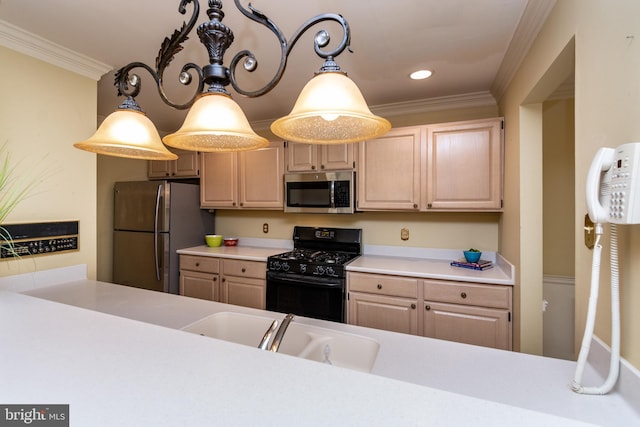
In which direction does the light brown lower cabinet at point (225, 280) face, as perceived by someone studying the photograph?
facing the viewer and to the left of the viewer

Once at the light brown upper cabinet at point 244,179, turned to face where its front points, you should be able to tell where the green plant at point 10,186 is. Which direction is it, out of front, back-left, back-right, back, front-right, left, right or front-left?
front

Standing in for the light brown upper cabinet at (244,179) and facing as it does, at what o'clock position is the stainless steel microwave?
The stainless steel microwave is roughly at 9 o'clock from the light brown upper cabinet.

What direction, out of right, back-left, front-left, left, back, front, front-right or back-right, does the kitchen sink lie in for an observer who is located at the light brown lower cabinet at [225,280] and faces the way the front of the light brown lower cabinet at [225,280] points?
front-left

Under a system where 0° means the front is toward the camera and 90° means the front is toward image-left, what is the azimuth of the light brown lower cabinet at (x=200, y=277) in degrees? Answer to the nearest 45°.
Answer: approximately 45°

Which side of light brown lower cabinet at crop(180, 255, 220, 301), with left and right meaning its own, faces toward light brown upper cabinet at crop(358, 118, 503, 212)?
left

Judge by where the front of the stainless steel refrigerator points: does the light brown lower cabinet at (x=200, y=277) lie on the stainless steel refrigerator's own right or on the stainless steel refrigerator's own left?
on the stainless steel refrigerator's own left

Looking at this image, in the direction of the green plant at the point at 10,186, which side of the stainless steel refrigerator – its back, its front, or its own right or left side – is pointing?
front

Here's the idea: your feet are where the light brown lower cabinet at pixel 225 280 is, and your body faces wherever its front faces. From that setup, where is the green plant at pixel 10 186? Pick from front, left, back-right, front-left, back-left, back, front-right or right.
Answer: front
